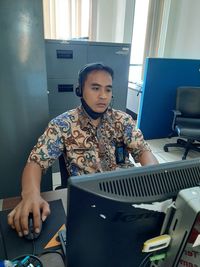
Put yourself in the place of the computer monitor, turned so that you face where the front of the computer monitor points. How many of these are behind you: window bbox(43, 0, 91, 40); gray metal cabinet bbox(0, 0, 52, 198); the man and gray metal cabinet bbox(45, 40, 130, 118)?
0

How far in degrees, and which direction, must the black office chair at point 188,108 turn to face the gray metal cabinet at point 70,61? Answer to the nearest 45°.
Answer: approximately 45° to its right

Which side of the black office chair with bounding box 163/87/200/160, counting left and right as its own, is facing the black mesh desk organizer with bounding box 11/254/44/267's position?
front

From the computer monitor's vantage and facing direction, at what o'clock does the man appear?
The man is roughly at 1 o'clock from the computer monitor.

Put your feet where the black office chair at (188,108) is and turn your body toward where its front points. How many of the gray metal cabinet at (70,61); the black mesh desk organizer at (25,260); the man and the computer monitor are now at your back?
0

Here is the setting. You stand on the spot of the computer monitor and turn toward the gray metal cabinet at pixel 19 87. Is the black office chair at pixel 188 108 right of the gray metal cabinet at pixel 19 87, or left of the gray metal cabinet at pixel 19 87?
right

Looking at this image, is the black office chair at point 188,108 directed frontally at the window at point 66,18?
no

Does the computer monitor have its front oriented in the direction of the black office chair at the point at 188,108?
no

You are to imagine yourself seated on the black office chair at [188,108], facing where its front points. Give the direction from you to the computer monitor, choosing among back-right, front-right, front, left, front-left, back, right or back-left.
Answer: front

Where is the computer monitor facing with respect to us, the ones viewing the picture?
facing away from the viewer and to the left of the viewer

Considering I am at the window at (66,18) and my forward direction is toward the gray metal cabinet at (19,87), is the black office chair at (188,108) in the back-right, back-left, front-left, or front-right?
front-left

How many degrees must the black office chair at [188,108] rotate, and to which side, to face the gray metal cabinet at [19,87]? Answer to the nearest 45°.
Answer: approximately 45° to its right

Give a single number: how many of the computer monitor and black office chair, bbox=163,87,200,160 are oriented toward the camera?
1

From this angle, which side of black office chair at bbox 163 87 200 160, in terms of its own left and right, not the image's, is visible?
front

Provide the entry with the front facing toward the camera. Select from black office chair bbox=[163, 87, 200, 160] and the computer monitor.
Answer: the black office chair

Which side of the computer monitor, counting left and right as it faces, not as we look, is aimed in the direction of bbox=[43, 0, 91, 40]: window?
front
